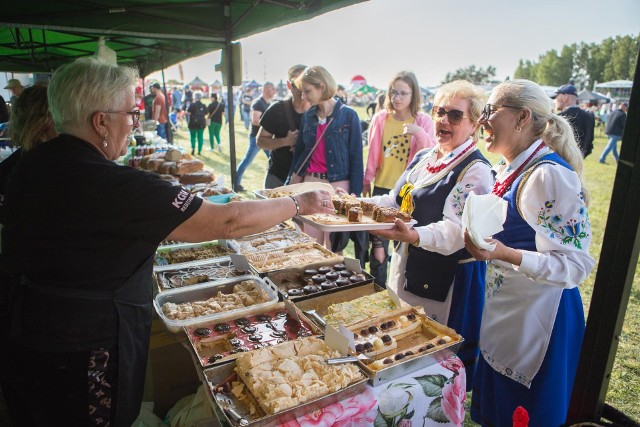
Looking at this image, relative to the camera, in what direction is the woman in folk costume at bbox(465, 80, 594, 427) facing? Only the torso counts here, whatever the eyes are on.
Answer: to the viewer's left

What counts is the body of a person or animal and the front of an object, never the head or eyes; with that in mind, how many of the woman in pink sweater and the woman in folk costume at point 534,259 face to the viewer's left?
1

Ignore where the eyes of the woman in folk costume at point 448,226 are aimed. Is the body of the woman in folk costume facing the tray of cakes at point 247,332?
yes

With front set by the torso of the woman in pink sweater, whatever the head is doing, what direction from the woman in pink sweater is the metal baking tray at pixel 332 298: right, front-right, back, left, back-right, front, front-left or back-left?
front

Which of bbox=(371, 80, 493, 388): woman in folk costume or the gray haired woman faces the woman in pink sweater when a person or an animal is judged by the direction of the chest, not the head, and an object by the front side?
the gray haired woman

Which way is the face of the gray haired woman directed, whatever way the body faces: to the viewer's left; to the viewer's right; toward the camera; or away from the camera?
to the viewer's right
